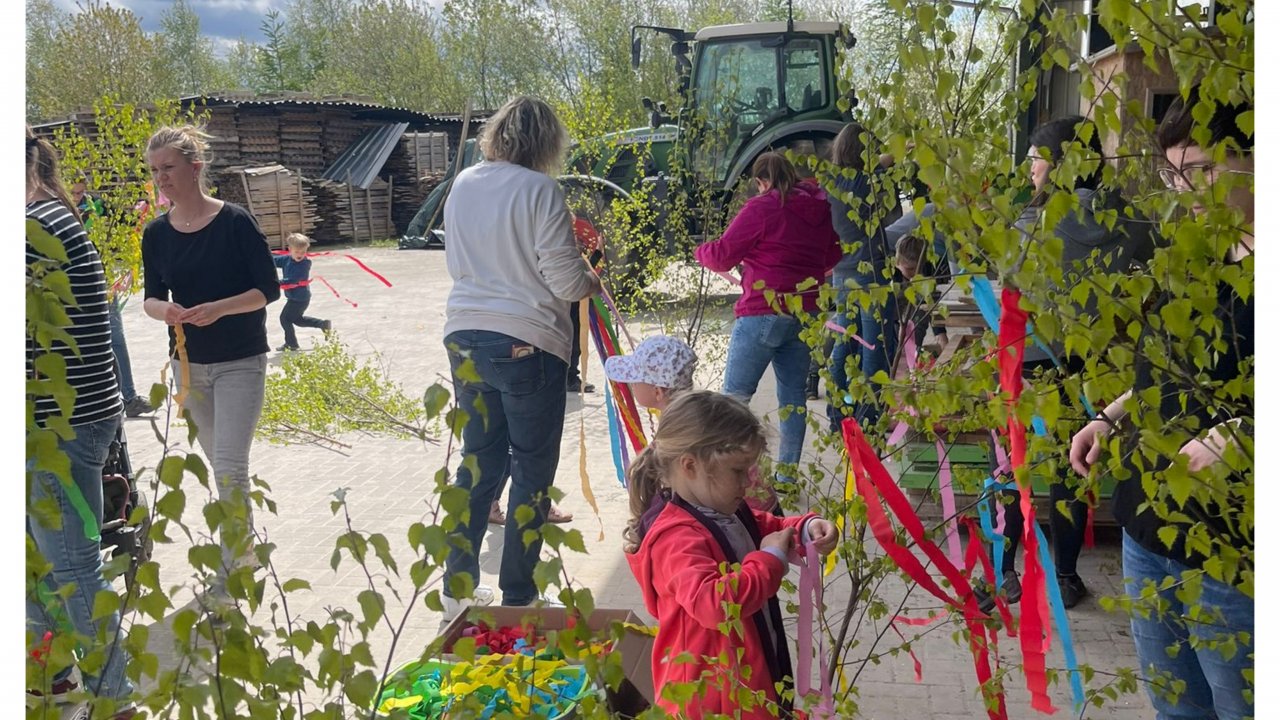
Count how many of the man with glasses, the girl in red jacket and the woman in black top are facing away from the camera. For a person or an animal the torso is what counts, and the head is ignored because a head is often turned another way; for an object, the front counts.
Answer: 0

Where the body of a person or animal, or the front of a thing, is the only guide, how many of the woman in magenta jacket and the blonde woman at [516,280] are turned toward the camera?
0

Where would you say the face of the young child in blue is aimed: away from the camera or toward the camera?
toward the camera

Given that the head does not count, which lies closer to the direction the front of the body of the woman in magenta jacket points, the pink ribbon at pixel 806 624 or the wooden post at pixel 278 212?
the wooden post

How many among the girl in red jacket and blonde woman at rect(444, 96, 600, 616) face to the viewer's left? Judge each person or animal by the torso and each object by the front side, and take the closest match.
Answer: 0

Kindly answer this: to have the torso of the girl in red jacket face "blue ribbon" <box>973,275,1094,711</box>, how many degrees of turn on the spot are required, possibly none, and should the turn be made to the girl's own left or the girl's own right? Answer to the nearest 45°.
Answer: approximately 45° to the girl's own left

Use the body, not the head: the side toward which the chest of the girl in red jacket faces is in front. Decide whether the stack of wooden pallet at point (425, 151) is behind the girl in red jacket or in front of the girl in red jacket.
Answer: behind

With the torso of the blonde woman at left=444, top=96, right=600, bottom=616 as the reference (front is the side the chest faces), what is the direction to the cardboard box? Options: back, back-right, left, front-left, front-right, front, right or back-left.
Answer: back-right

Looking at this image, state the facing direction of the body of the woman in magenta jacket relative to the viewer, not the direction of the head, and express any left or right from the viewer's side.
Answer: facing away from the viewer and to the left of the viewer

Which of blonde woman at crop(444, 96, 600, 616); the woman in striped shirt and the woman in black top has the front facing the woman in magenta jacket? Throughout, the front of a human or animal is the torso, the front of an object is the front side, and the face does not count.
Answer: the blonde woman

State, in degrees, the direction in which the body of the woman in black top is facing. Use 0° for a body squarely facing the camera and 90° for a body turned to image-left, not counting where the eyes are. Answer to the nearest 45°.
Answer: approximately 45°

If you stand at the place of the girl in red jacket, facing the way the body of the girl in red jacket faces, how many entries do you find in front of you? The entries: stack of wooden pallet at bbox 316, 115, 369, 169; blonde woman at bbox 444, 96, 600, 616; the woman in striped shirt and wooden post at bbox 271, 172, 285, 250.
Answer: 0

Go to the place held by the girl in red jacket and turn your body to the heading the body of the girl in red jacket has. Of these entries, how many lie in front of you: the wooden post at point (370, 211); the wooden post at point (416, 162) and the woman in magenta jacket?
0

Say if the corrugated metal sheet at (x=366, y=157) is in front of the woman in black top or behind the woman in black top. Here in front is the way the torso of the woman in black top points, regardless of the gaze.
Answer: behind

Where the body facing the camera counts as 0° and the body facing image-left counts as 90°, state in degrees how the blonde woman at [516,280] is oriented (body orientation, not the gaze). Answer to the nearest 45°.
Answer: approximately 225°

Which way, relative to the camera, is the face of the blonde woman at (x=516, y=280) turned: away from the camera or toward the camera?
away from the camera
